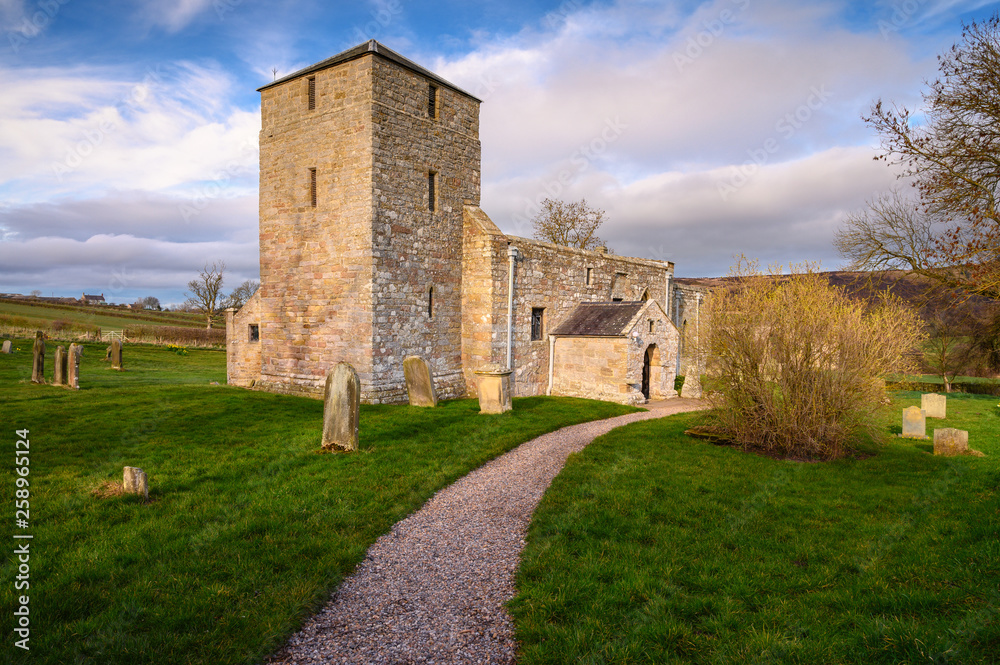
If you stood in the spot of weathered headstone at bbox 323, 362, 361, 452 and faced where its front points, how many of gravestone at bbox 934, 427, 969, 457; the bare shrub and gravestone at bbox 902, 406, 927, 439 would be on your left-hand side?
3

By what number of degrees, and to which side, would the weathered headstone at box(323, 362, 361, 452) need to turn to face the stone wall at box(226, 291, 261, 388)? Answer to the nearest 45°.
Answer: approximately 180°

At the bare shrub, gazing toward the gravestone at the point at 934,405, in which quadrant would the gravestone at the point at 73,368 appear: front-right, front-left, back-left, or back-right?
back-left

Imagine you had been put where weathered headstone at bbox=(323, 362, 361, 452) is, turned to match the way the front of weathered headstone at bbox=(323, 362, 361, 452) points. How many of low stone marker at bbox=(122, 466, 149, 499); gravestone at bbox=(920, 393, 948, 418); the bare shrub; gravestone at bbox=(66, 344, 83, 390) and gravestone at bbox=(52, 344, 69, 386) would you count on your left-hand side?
2

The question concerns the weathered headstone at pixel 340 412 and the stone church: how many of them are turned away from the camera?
0

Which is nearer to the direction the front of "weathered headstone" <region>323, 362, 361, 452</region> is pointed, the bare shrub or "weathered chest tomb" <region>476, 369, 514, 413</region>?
the bare shrub

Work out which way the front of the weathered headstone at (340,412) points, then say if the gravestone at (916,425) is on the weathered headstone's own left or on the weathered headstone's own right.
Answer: on the weathered headstone's own left

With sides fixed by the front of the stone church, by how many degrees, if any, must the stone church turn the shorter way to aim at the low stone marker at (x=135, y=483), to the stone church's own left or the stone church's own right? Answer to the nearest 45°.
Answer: approximately 45° to the stone church's own right

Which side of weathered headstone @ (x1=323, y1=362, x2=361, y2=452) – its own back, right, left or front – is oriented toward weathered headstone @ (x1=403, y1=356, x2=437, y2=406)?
back

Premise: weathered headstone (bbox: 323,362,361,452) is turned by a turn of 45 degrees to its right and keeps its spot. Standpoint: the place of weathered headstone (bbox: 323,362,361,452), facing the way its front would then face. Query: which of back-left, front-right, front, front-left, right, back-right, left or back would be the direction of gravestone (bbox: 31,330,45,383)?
right

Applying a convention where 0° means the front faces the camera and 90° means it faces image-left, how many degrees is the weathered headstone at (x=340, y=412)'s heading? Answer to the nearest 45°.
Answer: approximately 0°
